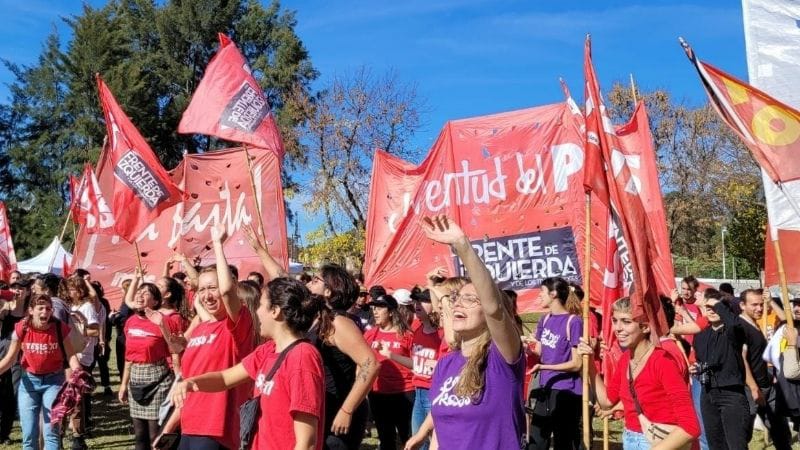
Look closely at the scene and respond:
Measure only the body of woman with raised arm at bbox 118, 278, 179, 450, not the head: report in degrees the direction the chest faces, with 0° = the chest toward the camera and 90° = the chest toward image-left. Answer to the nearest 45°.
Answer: approximately 45°

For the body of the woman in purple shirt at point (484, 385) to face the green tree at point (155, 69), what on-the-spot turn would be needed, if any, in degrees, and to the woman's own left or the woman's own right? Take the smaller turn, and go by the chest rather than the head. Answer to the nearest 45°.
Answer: approximately 90° to the woman's own right

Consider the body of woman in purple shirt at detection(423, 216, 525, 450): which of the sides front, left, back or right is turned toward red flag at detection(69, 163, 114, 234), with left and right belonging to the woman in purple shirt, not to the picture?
right

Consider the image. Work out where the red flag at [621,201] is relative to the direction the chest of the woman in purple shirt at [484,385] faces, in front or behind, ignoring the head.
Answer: behind

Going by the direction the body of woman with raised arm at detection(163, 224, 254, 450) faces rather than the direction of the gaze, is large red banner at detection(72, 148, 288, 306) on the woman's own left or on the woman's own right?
on the woman's own right

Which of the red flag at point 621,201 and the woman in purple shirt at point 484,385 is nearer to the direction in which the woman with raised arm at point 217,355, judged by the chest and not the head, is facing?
the woman in purple shirt

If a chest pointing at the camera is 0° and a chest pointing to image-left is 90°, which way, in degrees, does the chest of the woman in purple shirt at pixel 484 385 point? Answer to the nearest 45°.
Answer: approximately 45°
